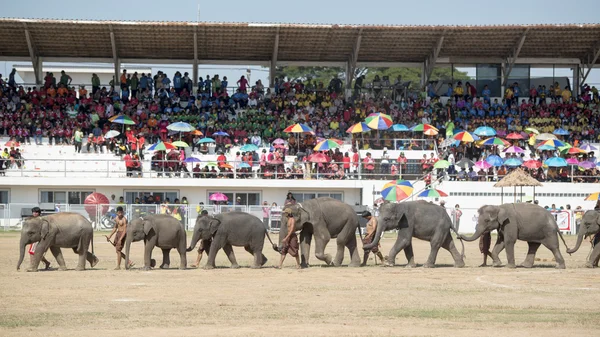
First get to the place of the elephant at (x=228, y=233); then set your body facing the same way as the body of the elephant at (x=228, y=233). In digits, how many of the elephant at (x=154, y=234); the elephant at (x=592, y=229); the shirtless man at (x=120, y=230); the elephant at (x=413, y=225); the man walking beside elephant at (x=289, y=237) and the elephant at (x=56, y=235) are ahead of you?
3

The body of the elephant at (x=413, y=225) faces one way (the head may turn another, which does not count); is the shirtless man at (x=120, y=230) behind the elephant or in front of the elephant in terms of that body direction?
in front

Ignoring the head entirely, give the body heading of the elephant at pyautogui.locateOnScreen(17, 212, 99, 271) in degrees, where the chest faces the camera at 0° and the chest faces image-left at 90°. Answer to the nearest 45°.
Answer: approximately 90°

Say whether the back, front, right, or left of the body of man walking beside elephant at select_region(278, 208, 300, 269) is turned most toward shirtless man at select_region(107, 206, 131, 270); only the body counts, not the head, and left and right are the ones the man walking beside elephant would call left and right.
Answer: front

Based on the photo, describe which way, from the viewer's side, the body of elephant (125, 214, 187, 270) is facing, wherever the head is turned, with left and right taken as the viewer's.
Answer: facing to the left of the viewer

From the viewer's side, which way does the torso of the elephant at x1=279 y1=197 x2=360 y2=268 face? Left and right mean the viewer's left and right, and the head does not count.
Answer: facing to the left of the viewer

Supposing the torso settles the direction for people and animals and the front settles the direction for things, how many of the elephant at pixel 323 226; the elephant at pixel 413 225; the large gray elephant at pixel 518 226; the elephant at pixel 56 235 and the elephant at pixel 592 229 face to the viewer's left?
5

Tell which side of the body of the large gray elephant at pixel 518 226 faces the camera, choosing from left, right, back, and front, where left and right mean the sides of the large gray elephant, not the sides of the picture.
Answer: left

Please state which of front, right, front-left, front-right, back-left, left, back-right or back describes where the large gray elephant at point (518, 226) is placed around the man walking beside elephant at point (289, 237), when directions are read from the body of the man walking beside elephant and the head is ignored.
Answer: back

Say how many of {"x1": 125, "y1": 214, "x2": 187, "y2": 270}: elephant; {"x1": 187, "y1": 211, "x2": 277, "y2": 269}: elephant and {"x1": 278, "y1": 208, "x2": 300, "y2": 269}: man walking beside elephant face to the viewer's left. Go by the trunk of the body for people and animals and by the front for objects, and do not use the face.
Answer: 3

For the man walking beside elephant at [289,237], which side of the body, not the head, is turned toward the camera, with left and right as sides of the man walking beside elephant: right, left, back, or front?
left

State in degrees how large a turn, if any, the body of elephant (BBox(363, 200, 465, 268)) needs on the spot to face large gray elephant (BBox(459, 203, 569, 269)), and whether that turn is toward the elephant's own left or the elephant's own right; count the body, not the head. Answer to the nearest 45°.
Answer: approximately 180°

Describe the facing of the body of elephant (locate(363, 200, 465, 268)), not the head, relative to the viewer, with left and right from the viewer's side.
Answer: facing to the left of the viewer

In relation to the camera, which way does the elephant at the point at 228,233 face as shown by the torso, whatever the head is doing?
to the viewer's left
